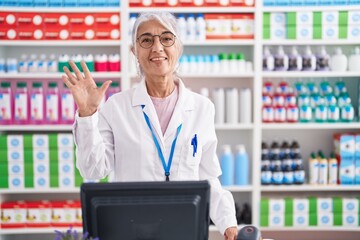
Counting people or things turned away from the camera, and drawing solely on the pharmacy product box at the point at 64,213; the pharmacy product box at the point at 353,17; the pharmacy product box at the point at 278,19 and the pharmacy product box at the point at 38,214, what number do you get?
0

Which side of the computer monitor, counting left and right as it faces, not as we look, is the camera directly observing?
back

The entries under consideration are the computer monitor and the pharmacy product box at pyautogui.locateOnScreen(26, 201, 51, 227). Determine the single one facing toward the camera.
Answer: the pharmacy product box

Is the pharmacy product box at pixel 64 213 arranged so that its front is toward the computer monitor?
yes

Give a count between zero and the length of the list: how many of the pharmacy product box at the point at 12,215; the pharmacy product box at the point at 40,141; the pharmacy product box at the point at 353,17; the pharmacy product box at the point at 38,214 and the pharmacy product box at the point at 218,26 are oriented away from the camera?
0

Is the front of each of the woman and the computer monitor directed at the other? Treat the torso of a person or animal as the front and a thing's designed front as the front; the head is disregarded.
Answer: yes

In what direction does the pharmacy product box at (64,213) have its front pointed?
toward the camera

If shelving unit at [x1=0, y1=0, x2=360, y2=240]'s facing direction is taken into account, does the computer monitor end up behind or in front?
in front

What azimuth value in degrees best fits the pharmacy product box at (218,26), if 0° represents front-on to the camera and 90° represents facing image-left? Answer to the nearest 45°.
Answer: approximately 0°

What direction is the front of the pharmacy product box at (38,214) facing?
toward the camera

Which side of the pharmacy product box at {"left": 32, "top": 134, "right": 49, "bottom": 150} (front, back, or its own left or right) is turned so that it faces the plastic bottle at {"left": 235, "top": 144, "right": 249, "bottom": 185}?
left

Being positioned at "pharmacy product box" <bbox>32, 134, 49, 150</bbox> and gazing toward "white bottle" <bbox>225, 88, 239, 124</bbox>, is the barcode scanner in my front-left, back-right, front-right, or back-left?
front-right

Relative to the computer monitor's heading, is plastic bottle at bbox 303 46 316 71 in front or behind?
in front

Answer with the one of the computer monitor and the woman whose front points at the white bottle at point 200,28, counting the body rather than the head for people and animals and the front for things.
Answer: the computer monitor

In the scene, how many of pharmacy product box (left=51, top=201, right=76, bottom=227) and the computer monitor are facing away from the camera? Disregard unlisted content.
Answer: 1
